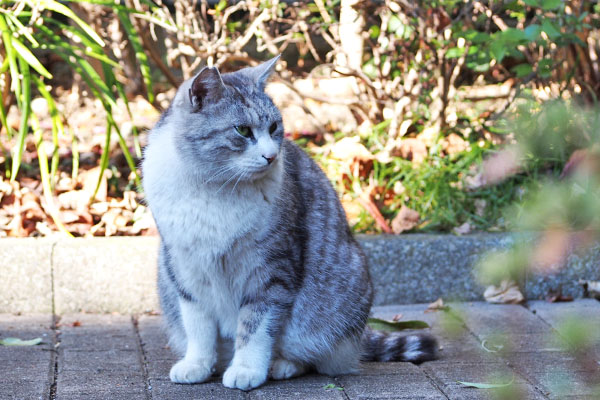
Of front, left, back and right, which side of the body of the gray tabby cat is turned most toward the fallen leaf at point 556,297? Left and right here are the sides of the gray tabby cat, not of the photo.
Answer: back

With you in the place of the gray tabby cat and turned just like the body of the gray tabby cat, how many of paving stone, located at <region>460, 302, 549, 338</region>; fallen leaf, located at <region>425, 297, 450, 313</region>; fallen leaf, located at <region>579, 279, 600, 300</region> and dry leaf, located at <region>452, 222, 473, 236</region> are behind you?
4

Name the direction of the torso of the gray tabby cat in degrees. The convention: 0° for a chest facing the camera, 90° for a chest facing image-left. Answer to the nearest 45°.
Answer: approximately 45°

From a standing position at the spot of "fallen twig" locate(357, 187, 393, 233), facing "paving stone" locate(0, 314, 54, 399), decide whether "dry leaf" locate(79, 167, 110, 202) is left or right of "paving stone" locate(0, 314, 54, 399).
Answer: right

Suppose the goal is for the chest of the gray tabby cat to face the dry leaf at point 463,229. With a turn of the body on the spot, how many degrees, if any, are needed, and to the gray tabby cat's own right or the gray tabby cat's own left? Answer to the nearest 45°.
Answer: approximately 180°

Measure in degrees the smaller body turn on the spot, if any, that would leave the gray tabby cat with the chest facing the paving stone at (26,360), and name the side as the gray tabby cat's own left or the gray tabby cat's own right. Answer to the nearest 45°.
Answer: approximately 45° to the gray tabby cat's own right

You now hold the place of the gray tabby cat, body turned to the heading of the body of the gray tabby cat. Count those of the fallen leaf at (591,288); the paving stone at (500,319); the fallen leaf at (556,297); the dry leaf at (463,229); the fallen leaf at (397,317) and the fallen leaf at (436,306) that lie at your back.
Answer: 6

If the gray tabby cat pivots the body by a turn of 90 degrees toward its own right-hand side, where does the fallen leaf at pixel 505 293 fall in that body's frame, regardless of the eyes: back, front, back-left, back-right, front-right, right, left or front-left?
right

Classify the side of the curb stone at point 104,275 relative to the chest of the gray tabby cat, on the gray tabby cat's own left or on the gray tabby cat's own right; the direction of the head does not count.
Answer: on the gray tabby cat's own right

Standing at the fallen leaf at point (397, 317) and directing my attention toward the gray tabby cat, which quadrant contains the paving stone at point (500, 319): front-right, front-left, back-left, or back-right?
back-left

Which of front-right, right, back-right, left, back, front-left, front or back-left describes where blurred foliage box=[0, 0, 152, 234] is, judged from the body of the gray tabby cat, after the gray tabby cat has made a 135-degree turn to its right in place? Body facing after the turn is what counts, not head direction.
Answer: front-left

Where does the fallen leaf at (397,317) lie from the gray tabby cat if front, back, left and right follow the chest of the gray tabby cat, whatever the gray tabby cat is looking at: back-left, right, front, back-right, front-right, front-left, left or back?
back
